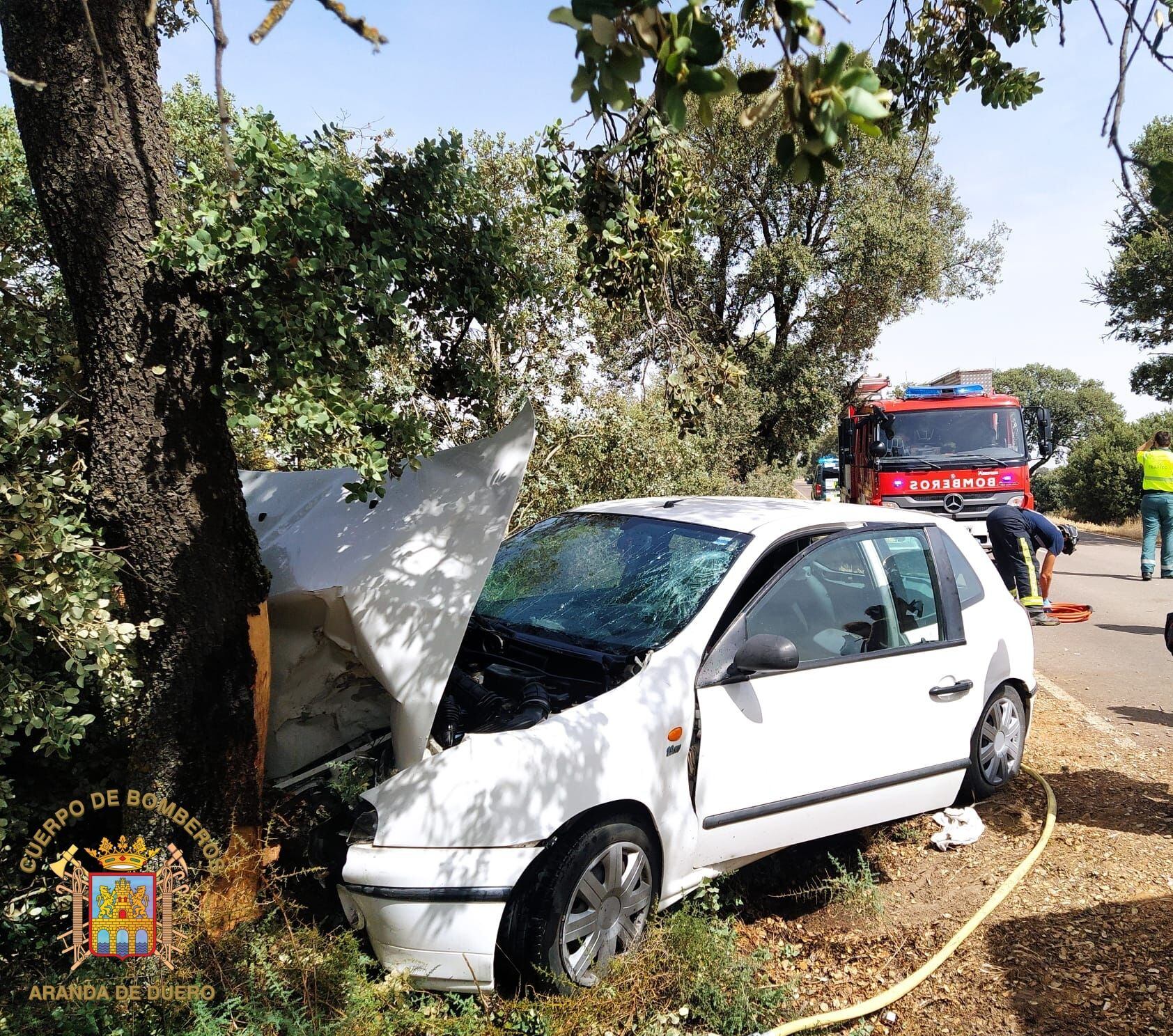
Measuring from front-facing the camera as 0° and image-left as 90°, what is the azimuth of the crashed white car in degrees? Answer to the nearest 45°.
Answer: approximately 45°

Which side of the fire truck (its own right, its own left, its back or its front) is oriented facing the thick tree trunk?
front

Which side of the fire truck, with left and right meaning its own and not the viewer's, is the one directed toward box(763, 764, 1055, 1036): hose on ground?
front

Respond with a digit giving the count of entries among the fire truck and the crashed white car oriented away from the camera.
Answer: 0

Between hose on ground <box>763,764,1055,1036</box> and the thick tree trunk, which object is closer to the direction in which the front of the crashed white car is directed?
the thick tree trunk

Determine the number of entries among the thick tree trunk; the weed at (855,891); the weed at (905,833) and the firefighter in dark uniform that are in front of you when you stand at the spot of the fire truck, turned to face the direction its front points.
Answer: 4

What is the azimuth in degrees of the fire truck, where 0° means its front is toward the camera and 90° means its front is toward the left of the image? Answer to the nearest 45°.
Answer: approximately 0°
